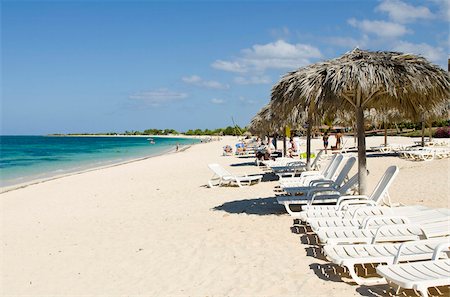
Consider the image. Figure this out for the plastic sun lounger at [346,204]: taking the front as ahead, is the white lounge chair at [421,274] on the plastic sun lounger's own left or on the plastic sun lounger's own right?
on the plastic sun lounger's own left

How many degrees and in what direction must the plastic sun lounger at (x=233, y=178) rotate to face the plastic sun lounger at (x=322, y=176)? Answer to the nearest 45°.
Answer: approximately 45° to its right

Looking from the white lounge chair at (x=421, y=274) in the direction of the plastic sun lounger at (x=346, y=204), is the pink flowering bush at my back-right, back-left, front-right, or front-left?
front-right

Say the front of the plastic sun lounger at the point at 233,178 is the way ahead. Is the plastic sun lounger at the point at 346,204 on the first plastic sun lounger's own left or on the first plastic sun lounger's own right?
on the first plastic sun lounger's own right

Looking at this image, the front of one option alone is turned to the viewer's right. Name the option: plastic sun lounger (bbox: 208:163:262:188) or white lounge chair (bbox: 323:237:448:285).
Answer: the plastic sun lounger

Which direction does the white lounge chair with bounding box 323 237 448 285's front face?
to the viewer's left

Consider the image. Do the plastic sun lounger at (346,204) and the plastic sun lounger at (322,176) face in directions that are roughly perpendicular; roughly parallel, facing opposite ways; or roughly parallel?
roughly parallel

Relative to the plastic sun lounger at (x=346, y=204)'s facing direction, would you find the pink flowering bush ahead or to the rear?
to the rear
